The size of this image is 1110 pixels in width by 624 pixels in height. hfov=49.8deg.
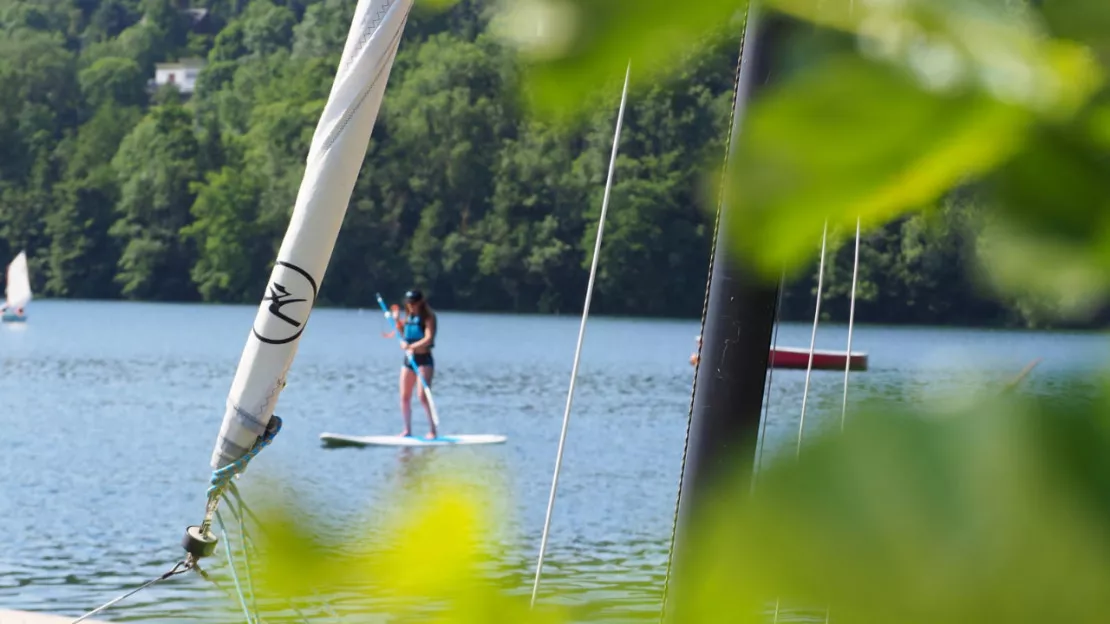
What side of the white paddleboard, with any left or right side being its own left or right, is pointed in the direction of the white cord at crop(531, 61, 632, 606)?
left

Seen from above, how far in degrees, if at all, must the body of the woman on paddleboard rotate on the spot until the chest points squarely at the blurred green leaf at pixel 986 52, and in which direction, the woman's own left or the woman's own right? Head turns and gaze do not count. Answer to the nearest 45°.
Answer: approximately 45° to the woman's own left

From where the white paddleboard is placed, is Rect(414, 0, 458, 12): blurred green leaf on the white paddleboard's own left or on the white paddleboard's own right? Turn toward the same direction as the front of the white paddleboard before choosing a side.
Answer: on the white paddleboard's own left

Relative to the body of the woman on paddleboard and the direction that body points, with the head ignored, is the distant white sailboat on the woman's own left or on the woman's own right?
on the woman's own right

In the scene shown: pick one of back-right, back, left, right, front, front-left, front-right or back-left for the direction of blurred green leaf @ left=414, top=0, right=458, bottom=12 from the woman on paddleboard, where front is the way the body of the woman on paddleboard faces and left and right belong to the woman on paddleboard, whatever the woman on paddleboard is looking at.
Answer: front-left

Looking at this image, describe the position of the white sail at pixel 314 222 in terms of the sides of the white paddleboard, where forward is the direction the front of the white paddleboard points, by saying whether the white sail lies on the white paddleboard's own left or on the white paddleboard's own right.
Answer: on the white paddleboard's own left

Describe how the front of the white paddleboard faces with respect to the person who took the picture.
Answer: facing to the left of the viewer
